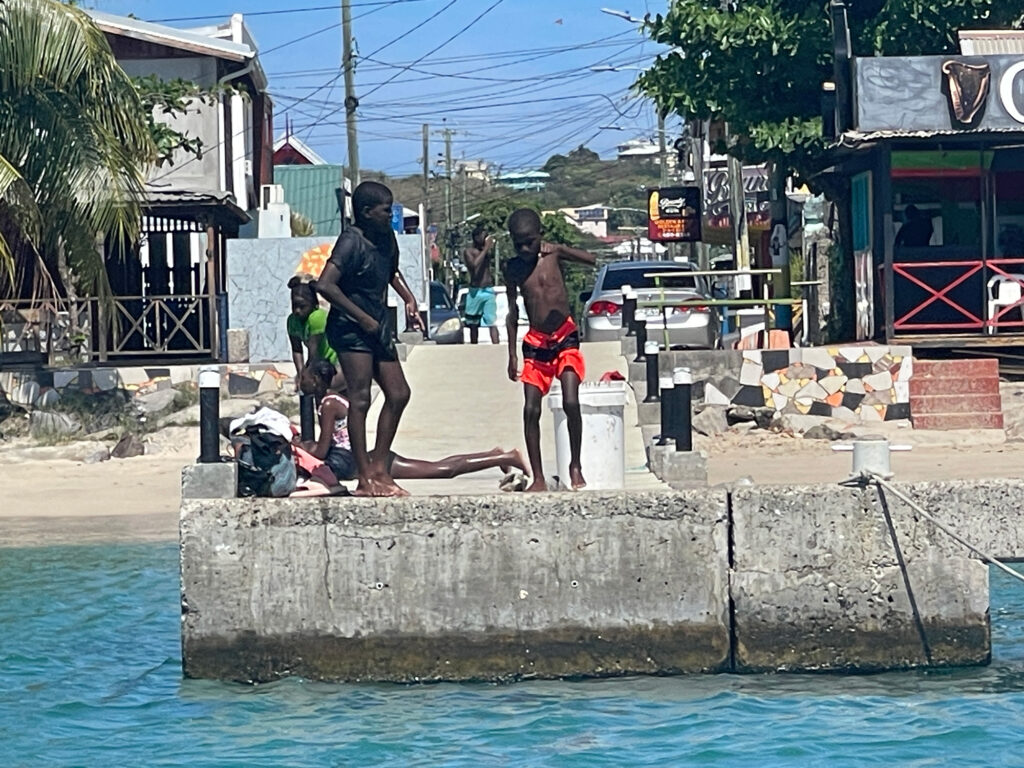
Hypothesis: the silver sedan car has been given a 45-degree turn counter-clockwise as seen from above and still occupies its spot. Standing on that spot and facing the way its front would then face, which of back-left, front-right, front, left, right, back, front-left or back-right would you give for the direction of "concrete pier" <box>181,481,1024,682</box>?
back-left

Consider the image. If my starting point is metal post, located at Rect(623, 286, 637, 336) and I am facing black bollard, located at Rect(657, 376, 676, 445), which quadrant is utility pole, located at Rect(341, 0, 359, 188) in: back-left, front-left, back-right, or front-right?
back-right

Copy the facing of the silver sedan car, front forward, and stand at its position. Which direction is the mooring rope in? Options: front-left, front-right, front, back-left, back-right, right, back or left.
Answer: back

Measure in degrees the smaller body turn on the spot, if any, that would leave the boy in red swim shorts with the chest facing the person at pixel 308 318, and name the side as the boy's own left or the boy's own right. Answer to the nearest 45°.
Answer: approximately 135° to the boy's own right

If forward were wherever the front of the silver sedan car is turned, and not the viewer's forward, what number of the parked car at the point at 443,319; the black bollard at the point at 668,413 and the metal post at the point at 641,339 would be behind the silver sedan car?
2

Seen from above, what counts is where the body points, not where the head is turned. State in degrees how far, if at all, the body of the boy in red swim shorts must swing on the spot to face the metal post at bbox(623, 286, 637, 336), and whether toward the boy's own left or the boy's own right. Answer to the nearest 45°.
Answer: approximately 180°

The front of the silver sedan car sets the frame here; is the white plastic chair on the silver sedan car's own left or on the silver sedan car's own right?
on the silver sedan car's own right

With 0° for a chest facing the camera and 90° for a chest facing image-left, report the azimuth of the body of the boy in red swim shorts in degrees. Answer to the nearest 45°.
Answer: approximately 0°

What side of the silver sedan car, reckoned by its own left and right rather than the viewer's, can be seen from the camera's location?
back

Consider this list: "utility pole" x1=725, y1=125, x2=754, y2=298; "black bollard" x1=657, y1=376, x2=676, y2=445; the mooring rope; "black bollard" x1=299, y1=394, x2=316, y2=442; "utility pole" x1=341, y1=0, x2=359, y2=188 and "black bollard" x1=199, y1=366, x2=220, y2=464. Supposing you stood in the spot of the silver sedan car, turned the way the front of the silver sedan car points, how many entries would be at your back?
4
